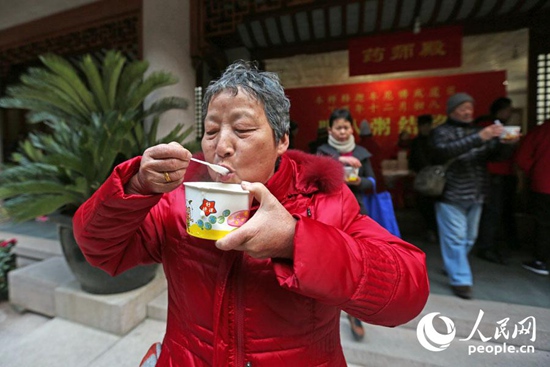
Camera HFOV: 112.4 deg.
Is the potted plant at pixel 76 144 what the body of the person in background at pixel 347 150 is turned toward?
no

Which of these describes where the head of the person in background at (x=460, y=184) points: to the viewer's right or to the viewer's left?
to the viewer's right

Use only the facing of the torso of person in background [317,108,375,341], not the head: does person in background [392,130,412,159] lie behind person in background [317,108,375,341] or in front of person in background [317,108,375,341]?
behind

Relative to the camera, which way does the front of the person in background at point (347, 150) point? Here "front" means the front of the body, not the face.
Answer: toward the camera

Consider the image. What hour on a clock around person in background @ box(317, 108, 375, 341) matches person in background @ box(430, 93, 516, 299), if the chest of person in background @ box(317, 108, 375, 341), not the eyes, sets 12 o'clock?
person in background @ box(430, 93, 516, 299) is roughly at 8 o'clock from person in background @ box(317, 108, 375, 341).

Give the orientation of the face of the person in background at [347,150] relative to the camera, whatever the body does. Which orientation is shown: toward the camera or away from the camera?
toward the camera

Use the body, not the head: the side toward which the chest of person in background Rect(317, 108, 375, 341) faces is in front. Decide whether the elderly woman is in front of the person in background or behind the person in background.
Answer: in front

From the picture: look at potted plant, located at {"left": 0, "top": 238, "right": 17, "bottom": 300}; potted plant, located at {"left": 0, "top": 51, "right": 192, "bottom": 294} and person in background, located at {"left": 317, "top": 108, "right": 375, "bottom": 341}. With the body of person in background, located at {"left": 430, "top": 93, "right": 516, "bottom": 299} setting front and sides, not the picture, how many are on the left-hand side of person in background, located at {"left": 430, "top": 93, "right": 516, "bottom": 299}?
0

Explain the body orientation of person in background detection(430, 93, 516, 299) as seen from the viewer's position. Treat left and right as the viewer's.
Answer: facing the viewer and to the right of the viewer
